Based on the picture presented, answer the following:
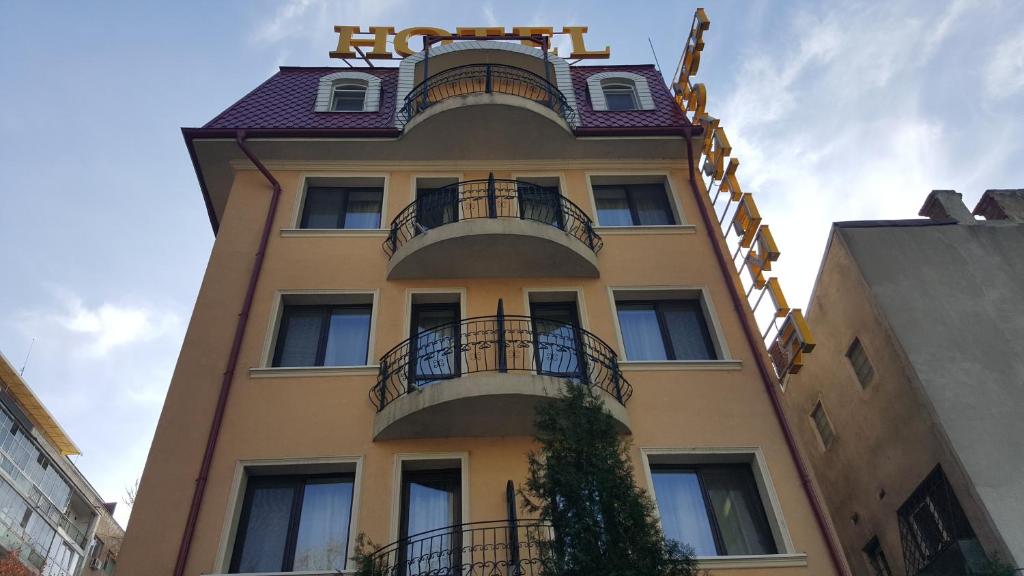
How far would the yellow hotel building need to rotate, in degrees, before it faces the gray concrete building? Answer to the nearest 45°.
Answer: approximately 90° to its left

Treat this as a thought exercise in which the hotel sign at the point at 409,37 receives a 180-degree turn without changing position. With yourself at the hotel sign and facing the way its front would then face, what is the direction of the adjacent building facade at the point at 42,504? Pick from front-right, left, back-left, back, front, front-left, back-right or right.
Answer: front-left

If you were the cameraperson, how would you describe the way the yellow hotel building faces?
facing the viewer

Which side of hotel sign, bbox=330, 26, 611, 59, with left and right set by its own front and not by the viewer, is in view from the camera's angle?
front
